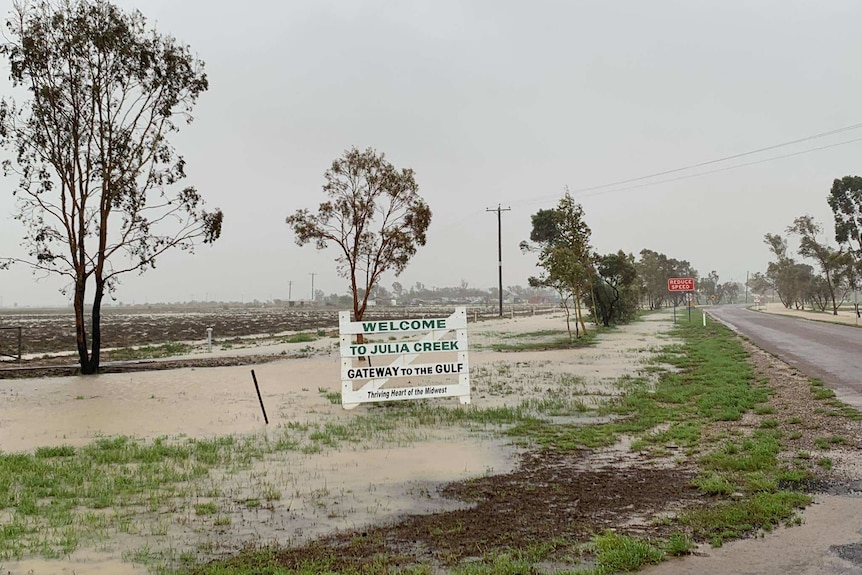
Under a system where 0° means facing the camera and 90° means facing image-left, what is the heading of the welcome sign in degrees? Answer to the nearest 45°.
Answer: approximately 0°

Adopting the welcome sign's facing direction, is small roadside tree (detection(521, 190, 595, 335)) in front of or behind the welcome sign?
behind
